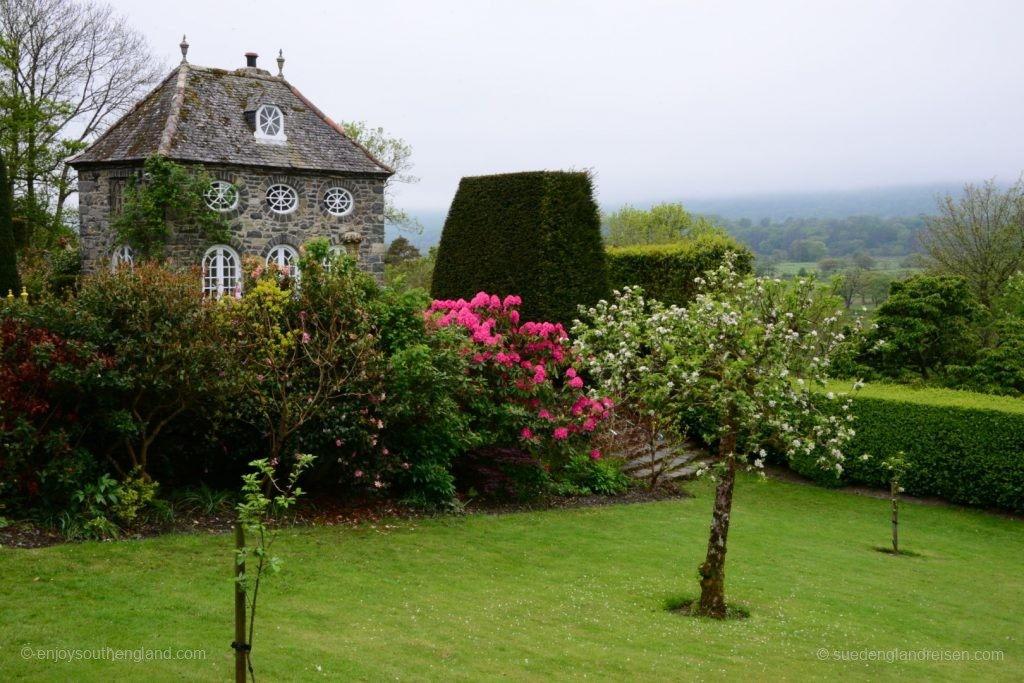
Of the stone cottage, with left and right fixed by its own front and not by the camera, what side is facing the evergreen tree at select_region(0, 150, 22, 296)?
right

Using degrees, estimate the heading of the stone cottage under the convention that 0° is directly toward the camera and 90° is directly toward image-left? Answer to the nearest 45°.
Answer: approximately 315°

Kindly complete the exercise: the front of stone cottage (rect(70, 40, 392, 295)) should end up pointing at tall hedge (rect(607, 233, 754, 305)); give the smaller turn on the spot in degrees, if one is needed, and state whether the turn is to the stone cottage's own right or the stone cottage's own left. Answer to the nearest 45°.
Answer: approximately 45° to the stone cottage's own left

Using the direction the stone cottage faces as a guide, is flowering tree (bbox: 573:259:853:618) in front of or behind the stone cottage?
in front

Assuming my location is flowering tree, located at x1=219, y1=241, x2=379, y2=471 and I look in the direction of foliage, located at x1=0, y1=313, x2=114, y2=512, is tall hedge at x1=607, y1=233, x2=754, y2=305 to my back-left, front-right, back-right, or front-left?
back-right

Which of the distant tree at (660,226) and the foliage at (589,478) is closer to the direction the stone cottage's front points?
the foliage
